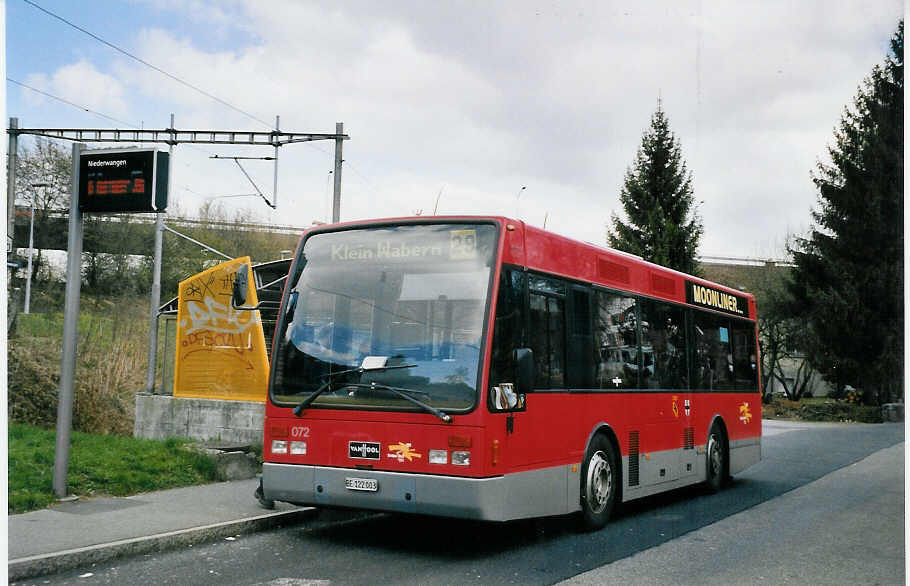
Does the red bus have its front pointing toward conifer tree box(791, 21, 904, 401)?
no

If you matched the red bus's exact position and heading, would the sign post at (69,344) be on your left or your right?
on your right

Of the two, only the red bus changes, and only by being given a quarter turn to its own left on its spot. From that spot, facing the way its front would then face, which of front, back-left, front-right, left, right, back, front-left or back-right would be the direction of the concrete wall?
back

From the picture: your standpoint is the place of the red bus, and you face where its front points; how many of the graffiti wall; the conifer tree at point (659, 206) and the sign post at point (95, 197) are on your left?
0

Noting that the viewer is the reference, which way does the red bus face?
facing the viewer and to the left of the viewer

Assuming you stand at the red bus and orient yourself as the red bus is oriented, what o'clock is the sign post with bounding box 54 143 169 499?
The sign post is roughly at 2 o'clock from the red bus.

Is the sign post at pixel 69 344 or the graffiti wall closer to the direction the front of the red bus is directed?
the sign post

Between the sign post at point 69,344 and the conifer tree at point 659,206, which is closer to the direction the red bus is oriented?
the sign post

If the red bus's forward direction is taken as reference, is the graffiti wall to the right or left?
on its right

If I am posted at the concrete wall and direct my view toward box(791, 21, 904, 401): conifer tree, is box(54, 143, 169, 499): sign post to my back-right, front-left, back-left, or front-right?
back-right

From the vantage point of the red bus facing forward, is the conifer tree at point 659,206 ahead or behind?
behind
